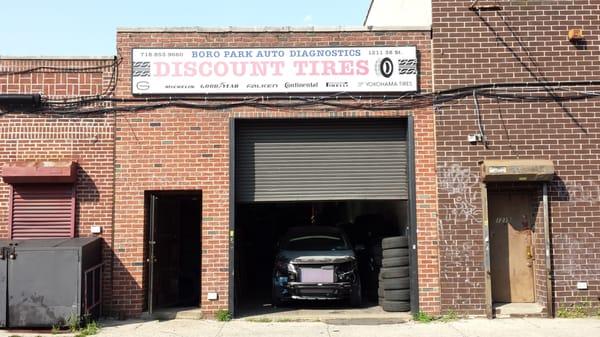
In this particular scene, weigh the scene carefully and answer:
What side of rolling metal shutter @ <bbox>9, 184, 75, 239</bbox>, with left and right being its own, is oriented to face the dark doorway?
left

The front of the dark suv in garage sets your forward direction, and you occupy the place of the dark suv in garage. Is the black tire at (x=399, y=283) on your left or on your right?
on your left

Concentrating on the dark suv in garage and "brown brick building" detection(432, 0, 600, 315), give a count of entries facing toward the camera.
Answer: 2

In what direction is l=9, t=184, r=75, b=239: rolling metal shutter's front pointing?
toward the camera

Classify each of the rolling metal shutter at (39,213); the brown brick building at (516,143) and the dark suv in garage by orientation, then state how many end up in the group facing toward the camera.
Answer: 3

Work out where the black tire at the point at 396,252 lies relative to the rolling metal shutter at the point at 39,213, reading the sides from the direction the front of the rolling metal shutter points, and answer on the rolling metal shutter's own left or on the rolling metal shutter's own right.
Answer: on the rolling metal shutter's own left

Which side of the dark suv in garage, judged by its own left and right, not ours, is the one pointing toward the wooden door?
left

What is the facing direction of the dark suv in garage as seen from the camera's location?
facing the viewer

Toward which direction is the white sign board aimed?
toward the camera

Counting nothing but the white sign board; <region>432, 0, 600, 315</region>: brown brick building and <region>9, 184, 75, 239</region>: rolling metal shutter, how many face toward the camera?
3

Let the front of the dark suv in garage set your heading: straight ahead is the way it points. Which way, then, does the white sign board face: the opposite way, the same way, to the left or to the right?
the same way

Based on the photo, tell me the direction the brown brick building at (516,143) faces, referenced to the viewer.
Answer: facing the viewer

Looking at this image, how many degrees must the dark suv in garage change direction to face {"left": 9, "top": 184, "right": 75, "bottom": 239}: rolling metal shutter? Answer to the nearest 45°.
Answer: approximately 90° to its right
